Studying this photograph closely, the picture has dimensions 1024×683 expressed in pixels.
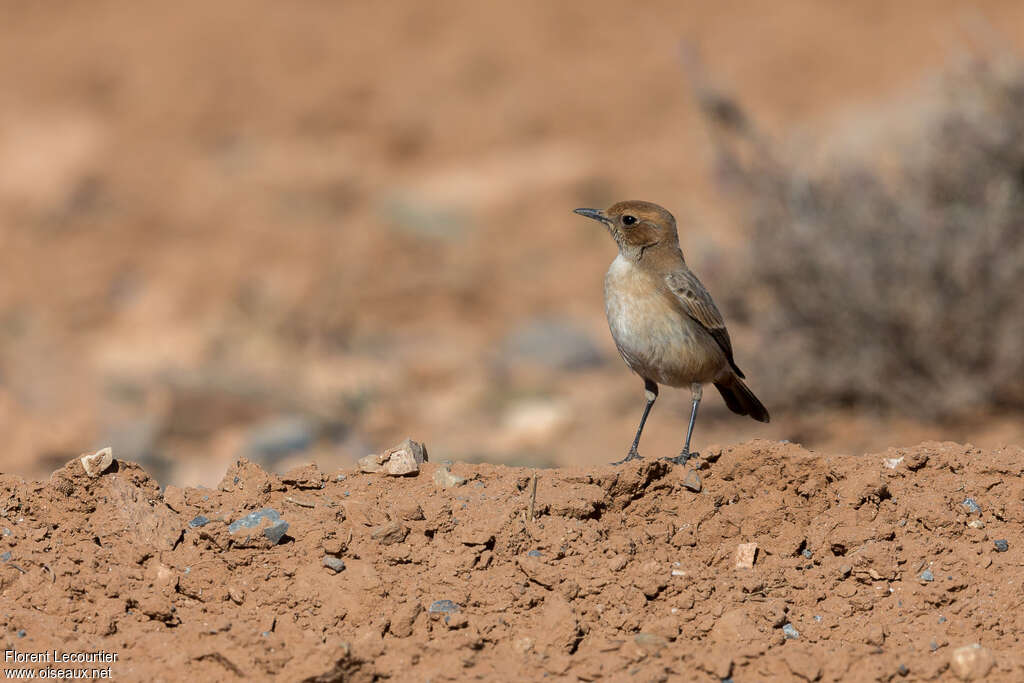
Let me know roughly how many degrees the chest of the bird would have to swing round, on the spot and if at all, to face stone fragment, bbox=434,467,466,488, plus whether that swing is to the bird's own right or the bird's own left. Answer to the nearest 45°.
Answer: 0° — it already faces it

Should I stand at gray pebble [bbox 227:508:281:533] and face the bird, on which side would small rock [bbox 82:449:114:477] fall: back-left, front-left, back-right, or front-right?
back-left

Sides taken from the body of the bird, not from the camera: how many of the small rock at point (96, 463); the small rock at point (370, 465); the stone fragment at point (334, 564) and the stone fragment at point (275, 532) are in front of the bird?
4

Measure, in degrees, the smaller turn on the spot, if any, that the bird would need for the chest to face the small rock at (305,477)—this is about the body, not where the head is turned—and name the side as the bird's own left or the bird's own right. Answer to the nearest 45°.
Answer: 0° — it already faces it

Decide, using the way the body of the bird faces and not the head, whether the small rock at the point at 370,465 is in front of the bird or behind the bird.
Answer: in front

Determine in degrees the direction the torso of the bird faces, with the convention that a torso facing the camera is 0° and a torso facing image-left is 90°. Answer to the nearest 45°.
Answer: approximately 45°

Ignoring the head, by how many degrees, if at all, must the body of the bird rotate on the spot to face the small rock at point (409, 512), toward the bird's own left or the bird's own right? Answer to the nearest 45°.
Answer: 0° — it already faces it

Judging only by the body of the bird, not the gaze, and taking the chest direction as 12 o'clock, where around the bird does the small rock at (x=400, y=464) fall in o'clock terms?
The small rock is roughly at 12 o'clock from the bird.

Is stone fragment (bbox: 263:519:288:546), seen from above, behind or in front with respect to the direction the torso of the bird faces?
in front

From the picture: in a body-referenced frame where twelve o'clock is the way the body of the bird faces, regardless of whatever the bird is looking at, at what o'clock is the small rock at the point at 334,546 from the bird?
The small rock is roughly at 12 o'clock from the bird.

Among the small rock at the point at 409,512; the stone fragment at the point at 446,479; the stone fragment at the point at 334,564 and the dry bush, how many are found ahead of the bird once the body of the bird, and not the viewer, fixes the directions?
3

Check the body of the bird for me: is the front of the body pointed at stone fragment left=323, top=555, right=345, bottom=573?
yes
